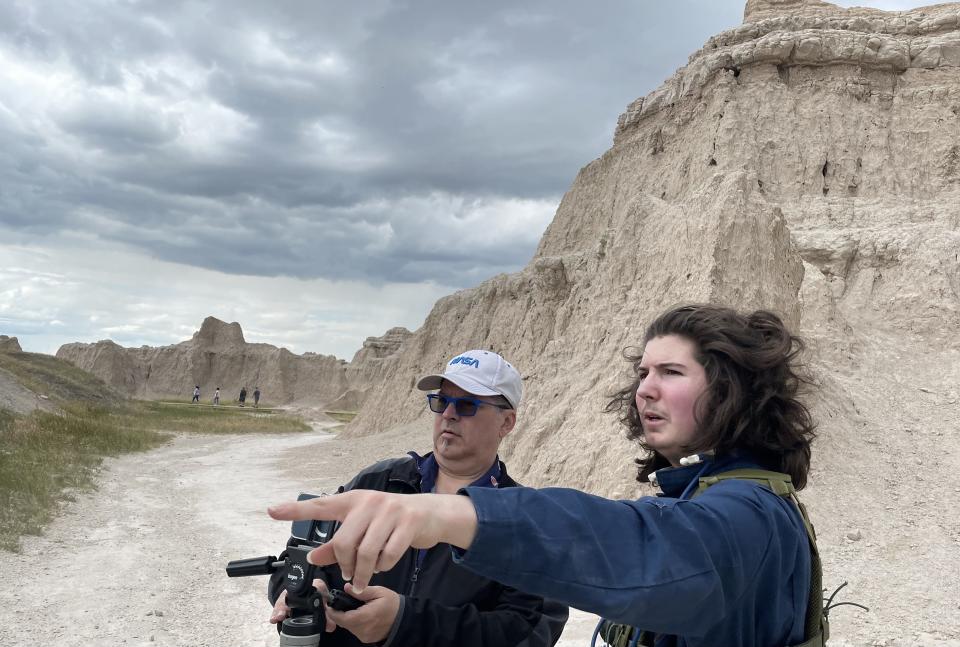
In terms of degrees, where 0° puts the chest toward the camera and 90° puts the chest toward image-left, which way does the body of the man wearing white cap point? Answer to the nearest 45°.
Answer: approximately 45°

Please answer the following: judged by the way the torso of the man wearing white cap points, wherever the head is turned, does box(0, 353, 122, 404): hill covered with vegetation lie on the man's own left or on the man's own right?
on the man's own right

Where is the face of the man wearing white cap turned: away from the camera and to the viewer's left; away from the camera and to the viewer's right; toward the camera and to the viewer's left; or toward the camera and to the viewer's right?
toward the camera and to the viewer's left
